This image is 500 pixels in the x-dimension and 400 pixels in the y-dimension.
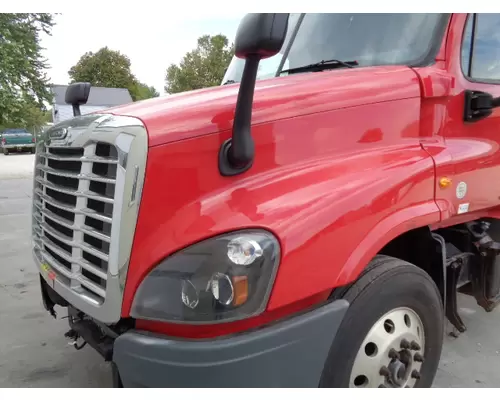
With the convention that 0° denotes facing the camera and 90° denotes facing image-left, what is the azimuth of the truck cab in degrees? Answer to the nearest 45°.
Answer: approximately 45°

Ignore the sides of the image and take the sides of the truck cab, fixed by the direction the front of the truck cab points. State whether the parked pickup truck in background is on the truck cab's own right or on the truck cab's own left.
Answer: on the truck cab's own right
